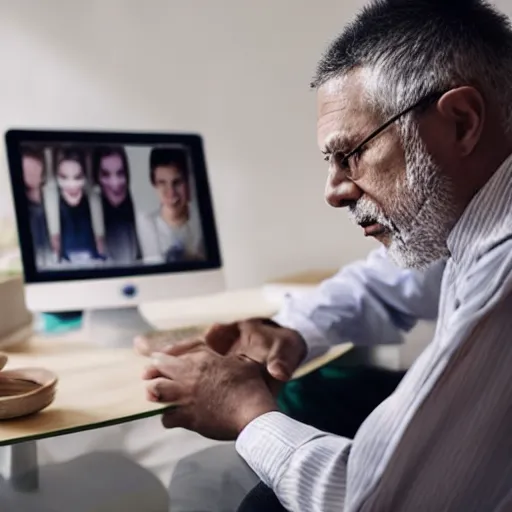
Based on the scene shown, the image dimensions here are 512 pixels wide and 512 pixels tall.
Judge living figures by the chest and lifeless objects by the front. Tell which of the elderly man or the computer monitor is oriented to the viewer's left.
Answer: the elderly man

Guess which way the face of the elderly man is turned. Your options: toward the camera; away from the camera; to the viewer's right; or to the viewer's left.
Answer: to the viewer's left

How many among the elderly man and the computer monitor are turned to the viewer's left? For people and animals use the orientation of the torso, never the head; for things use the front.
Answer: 1

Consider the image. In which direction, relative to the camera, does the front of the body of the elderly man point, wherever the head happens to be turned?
to the viewer's left

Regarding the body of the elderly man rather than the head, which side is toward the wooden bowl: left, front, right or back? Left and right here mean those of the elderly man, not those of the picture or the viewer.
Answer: front
